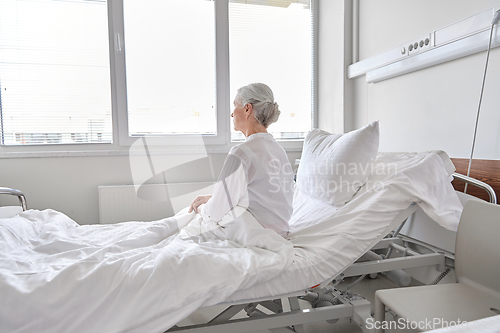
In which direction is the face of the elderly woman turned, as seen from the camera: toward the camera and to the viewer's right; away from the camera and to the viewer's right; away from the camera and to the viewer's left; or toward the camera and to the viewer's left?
away from the camera and to the viewer's left

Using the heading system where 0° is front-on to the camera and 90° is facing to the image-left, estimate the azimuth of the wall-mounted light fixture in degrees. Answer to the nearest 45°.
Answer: approximately 45°

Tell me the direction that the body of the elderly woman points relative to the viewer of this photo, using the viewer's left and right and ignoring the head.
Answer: facing away from the viewer and to the left of the viewer

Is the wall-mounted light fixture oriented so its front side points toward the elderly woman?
yes

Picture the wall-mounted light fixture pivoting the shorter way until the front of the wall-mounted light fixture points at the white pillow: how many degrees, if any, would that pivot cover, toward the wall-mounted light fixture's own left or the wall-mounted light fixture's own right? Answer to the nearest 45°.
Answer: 0° — it already faces it

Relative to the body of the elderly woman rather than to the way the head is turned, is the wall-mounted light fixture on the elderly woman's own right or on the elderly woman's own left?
on the elderly woman's own right
